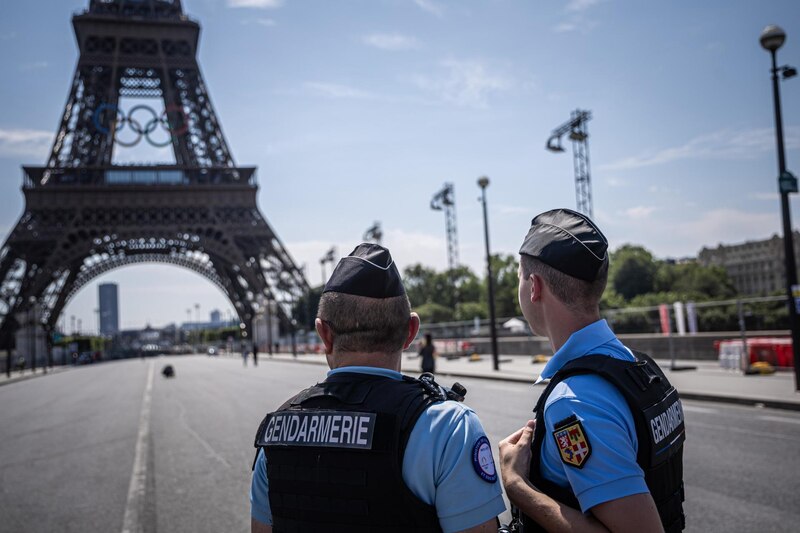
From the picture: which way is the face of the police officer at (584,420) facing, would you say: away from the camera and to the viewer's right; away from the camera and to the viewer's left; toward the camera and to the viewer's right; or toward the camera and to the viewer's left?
away from the camera and to the viewer's left

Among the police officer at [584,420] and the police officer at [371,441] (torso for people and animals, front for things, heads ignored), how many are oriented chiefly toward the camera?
0

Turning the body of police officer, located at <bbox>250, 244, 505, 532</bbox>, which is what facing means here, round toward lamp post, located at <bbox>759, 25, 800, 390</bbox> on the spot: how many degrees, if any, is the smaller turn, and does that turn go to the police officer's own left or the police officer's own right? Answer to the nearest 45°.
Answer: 0° — they already face it

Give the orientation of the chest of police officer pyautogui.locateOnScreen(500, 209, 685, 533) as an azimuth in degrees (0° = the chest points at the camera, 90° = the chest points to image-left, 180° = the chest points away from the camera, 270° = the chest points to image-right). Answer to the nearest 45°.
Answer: approximately 135°

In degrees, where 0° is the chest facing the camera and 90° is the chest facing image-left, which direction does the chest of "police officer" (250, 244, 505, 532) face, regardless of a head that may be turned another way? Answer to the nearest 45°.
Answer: approximately 225°

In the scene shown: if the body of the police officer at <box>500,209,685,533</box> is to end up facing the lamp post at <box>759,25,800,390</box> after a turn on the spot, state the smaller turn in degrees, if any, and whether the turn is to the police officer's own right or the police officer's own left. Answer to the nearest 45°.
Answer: approximately 45° to the police officer's own right

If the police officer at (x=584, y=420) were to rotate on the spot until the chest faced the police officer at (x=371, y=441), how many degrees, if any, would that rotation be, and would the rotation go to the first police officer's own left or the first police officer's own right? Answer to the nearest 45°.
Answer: approximately 45° to the first police officer's own left

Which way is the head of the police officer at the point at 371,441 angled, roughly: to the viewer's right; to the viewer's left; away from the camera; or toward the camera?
away from the camera
